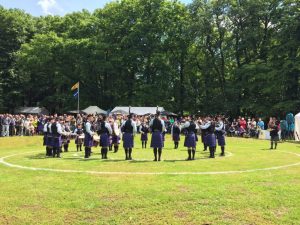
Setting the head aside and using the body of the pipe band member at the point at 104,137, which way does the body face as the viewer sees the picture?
away from the camera

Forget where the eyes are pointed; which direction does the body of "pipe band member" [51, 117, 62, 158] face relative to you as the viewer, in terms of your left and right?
facing away from the viewer and to the right of the viewer

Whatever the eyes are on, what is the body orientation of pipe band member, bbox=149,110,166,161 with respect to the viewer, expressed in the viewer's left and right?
facing away from the viewer

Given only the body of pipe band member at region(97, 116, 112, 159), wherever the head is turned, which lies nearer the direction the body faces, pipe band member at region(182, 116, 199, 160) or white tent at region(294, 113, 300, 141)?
the white tent

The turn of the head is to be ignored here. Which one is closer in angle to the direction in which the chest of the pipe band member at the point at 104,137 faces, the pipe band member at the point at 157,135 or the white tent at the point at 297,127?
the white tent

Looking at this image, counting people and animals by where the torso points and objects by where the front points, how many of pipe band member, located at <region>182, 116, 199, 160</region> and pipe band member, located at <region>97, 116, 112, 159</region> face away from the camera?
2

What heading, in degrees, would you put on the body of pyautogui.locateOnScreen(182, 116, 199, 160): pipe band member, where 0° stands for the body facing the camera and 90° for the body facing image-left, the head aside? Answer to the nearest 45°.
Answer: approximately 180°
